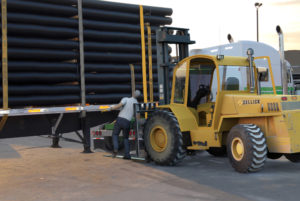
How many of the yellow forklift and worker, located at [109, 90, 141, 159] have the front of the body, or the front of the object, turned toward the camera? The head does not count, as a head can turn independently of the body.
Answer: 0

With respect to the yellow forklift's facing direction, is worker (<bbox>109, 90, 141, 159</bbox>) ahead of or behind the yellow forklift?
ahead

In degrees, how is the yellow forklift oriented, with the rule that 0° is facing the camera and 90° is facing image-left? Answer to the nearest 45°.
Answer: approximately 135°

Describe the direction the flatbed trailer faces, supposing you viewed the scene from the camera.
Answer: facing away from the viewer and to the right of the viewer

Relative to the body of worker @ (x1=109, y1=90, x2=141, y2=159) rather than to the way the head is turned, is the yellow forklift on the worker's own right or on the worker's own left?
on the worker's own right

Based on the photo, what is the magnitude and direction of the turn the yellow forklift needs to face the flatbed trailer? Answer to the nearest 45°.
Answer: approximately 45° to its left
